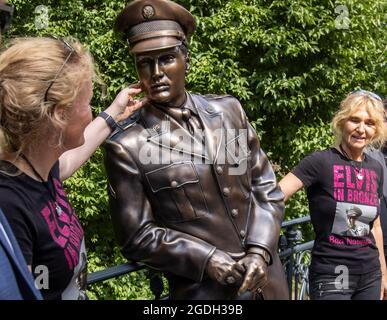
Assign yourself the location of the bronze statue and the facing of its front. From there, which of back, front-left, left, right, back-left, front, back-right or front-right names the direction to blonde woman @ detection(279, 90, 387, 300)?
left

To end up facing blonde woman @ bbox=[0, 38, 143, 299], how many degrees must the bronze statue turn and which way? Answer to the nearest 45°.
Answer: approximately 90° to its right

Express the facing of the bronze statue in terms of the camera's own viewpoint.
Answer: facing the viewer and to the right of the viewer
